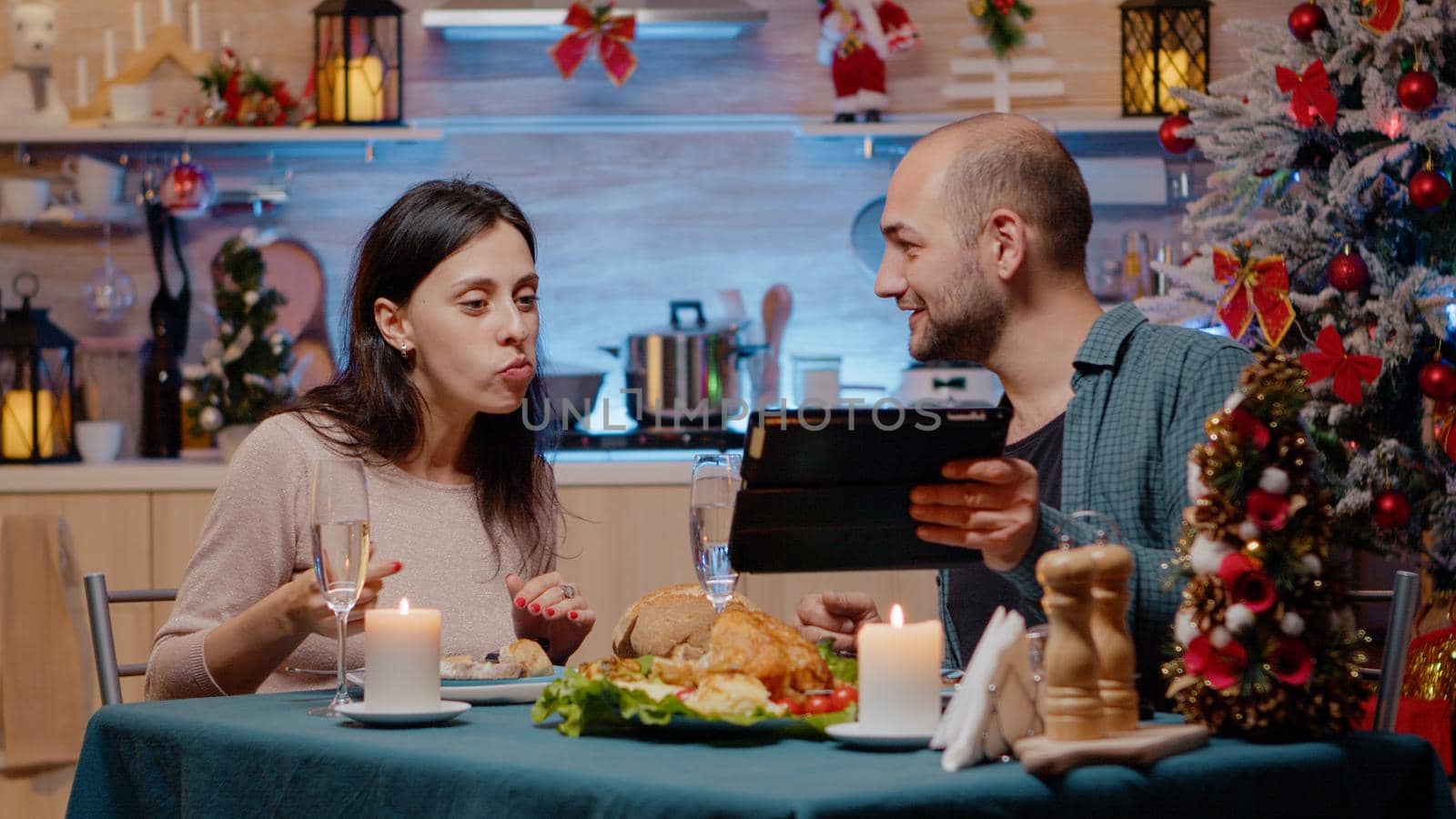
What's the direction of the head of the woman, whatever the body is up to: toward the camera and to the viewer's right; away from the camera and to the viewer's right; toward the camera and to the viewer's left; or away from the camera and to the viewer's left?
toward the camera and to the viewer's right

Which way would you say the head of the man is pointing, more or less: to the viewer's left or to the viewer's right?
to the viewer's left

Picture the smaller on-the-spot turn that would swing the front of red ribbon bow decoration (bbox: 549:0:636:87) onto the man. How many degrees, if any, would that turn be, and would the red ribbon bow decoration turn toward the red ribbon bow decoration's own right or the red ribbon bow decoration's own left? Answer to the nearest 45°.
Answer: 0° — it already faces them

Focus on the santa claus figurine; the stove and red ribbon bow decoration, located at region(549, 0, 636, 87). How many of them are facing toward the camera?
3

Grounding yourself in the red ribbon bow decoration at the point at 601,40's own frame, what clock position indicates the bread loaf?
The bread loaf is roughly at 12 o'clock from the red ribbon bow decoration.

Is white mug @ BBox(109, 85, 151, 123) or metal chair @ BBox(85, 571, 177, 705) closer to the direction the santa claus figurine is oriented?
the metal chair

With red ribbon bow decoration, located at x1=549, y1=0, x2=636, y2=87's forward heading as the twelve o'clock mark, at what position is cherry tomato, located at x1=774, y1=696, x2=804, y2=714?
The cherry tomato is roughly at 12 o'clock from the red ribbon bow decoration.

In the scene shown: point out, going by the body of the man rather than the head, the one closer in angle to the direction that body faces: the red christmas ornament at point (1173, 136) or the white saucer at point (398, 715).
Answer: the white saucer

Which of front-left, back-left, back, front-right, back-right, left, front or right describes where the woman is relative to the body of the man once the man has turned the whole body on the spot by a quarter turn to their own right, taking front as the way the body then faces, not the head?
front-left

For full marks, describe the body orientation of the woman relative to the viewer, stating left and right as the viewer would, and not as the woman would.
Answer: facing the viewer and to the right of the viewer

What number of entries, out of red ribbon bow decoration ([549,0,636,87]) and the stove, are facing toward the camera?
2

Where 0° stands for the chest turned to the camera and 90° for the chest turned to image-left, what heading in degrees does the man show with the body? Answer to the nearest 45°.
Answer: approximately 45°

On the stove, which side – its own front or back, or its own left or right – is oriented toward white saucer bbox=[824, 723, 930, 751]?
front

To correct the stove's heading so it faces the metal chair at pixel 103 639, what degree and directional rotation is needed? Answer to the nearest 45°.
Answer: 0° — it already faces it

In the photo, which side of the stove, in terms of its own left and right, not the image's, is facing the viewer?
front

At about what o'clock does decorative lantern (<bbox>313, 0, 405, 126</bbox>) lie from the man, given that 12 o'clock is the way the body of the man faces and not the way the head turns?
The decorative lantern is roughly at 3 o'clock from the man.

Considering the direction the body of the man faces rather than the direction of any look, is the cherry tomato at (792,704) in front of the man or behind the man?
in front
